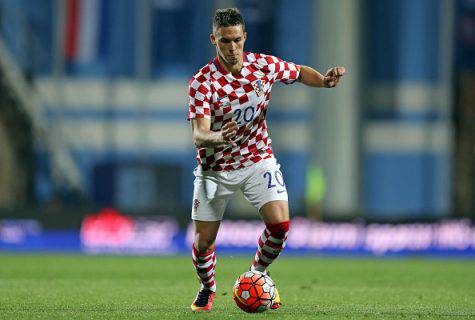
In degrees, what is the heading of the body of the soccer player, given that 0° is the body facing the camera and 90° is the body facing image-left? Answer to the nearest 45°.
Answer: approximately 0°
